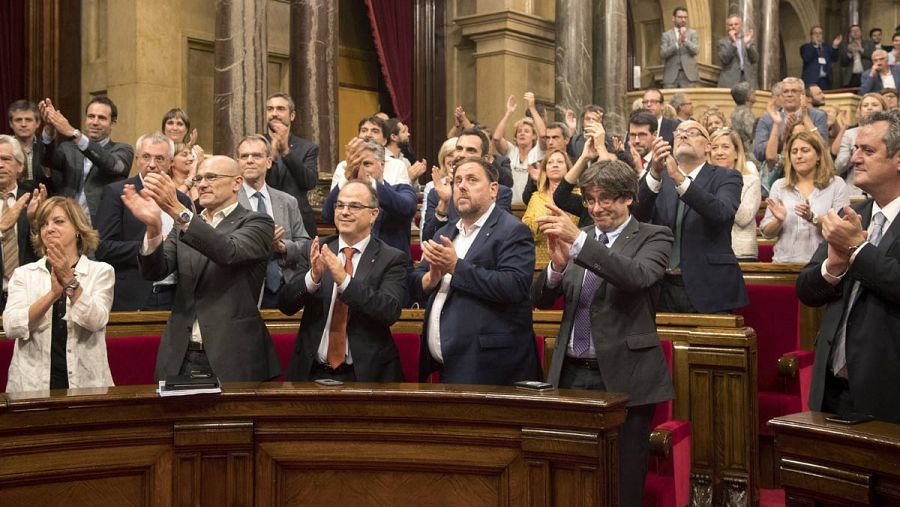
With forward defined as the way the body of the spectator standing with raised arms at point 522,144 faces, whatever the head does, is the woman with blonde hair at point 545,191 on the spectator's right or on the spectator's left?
on the spectator's left

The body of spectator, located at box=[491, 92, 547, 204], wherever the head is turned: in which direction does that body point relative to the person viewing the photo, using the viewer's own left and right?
facing the viewer and to the left of the viewer

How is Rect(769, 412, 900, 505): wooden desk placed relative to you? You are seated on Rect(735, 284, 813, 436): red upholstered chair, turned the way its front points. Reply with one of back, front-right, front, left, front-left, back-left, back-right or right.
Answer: front-left

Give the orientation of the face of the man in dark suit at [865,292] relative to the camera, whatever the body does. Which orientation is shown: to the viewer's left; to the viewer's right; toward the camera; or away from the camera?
to the viewer's left

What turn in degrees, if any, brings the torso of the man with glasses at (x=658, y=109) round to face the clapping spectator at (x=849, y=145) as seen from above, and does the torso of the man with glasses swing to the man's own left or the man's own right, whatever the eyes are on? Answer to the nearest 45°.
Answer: approximately 135° to the man's own left

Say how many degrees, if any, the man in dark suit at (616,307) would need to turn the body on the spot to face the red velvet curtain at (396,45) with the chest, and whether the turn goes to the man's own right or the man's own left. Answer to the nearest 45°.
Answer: approximately 135° to the man's own right

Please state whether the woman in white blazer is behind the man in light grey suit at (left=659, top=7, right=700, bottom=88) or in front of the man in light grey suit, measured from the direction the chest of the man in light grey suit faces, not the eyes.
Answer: in front

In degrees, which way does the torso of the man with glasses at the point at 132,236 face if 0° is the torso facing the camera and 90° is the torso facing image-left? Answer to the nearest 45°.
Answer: approximately 315°
